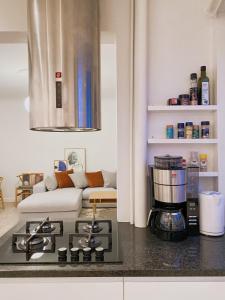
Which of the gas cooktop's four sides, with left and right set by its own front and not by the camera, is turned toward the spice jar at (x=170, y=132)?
left

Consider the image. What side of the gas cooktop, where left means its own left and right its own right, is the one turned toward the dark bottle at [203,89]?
left

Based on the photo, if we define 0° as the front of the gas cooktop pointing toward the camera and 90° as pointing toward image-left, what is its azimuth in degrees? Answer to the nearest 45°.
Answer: approximately 0°

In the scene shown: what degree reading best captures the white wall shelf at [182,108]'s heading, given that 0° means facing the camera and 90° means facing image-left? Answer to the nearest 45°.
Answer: approximately 0°

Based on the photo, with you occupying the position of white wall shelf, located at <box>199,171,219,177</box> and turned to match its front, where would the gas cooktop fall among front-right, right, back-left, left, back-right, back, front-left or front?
front-right
